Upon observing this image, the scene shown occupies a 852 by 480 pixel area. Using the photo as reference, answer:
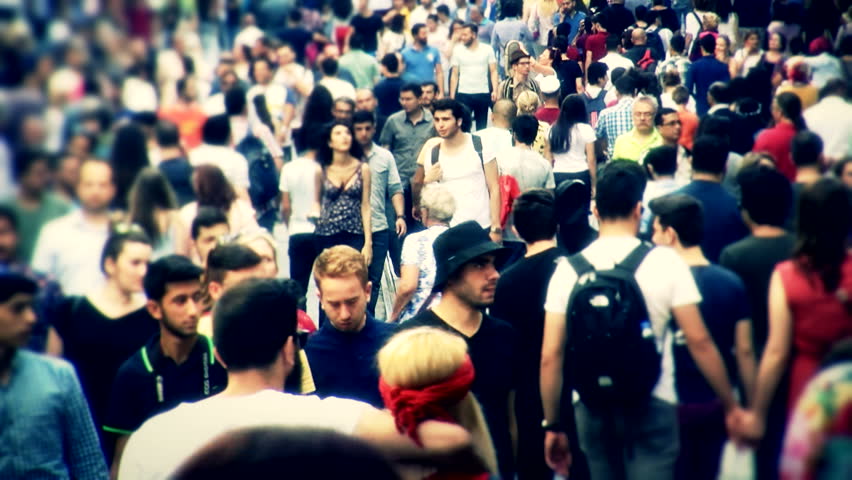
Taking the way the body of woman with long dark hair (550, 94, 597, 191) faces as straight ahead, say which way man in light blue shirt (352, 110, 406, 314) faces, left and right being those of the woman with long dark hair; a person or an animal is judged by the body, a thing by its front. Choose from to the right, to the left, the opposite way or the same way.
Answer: the opposite way

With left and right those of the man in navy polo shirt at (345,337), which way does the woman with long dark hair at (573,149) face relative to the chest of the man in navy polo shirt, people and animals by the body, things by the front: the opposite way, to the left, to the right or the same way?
the opposite way

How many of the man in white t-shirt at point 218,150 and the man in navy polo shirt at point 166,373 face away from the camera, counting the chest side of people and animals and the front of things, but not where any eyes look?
1

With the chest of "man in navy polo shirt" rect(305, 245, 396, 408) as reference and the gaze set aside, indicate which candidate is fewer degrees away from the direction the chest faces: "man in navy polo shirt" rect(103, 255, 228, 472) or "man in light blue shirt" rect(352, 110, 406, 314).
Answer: the man in navy polo shirt

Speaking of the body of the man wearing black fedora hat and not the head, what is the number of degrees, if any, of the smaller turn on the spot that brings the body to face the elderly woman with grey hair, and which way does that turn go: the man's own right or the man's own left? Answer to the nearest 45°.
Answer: approximately 135° to the man's own left

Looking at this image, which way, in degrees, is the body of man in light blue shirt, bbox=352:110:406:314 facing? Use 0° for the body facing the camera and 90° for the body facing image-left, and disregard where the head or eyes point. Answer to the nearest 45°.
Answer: approximately 0°

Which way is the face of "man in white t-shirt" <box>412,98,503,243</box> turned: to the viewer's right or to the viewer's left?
to the viewer's left

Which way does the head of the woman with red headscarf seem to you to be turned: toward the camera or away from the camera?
away from the camera

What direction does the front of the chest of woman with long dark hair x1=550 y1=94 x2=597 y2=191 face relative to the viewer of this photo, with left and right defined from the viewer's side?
facing away from the viewer
